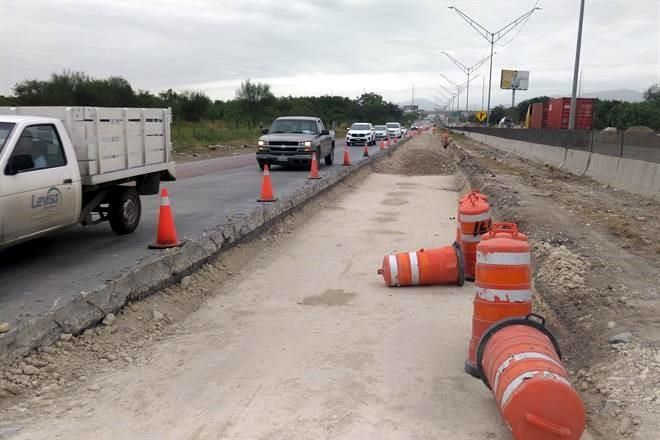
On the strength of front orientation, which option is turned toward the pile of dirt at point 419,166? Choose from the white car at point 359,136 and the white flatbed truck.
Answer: the white car

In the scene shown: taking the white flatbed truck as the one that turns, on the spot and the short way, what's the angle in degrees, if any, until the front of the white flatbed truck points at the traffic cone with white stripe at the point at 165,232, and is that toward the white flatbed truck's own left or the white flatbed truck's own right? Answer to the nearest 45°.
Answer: approximately 135° to the white flatbed truck's own left

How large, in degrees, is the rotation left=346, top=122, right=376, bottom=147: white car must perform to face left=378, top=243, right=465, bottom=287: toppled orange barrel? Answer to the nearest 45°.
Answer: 0° — it already faces it

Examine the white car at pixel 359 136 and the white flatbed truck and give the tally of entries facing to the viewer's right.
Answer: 0

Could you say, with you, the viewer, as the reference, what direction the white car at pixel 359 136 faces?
facing the viewer

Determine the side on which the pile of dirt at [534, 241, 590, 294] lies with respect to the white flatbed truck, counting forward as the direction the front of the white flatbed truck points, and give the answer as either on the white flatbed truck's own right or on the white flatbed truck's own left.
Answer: on the white flatbed truck's own left

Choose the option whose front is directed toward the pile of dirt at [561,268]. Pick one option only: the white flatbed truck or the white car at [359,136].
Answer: the white car

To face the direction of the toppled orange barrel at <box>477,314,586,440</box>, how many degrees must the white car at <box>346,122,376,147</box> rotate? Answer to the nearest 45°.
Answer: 0° — it already faces it

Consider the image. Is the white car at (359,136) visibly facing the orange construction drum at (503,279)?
yes

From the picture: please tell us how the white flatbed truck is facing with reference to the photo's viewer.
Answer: facing the viewer and to the left of the viewer

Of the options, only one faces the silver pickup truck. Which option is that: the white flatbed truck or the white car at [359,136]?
the white car

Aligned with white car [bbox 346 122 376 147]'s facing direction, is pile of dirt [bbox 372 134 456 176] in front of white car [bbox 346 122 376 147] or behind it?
in front

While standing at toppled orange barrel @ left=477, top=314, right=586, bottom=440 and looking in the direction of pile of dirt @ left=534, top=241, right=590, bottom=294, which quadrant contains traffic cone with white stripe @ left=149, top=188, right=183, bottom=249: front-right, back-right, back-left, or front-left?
front-left
